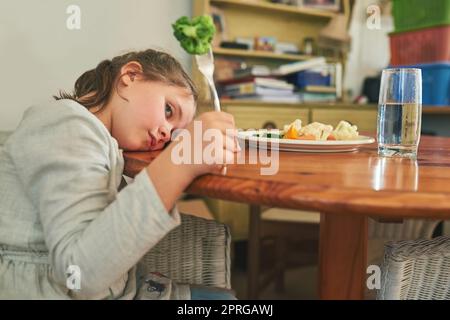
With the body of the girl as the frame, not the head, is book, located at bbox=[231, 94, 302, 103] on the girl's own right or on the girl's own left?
on the girl's own left

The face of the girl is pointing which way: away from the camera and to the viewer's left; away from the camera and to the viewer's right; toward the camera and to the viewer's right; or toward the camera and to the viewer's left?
toward the camera and to the viewer's right

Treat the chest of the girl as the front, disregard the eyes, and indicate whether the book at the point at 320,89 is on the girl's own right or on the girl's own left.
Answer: on the girl's own left

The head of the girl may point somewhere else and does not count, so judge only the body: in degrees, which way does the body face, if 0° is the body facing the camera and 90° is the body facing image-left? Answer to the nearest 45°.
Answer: approximately 270°

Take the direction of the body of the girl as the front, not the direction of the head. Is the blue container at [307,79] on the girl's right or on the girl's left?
on the girl's left

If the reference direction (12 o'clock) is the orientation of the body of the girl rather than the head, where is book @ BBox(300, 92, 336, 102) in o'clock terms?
The book is roughly at 10 o'clock from the girl.
